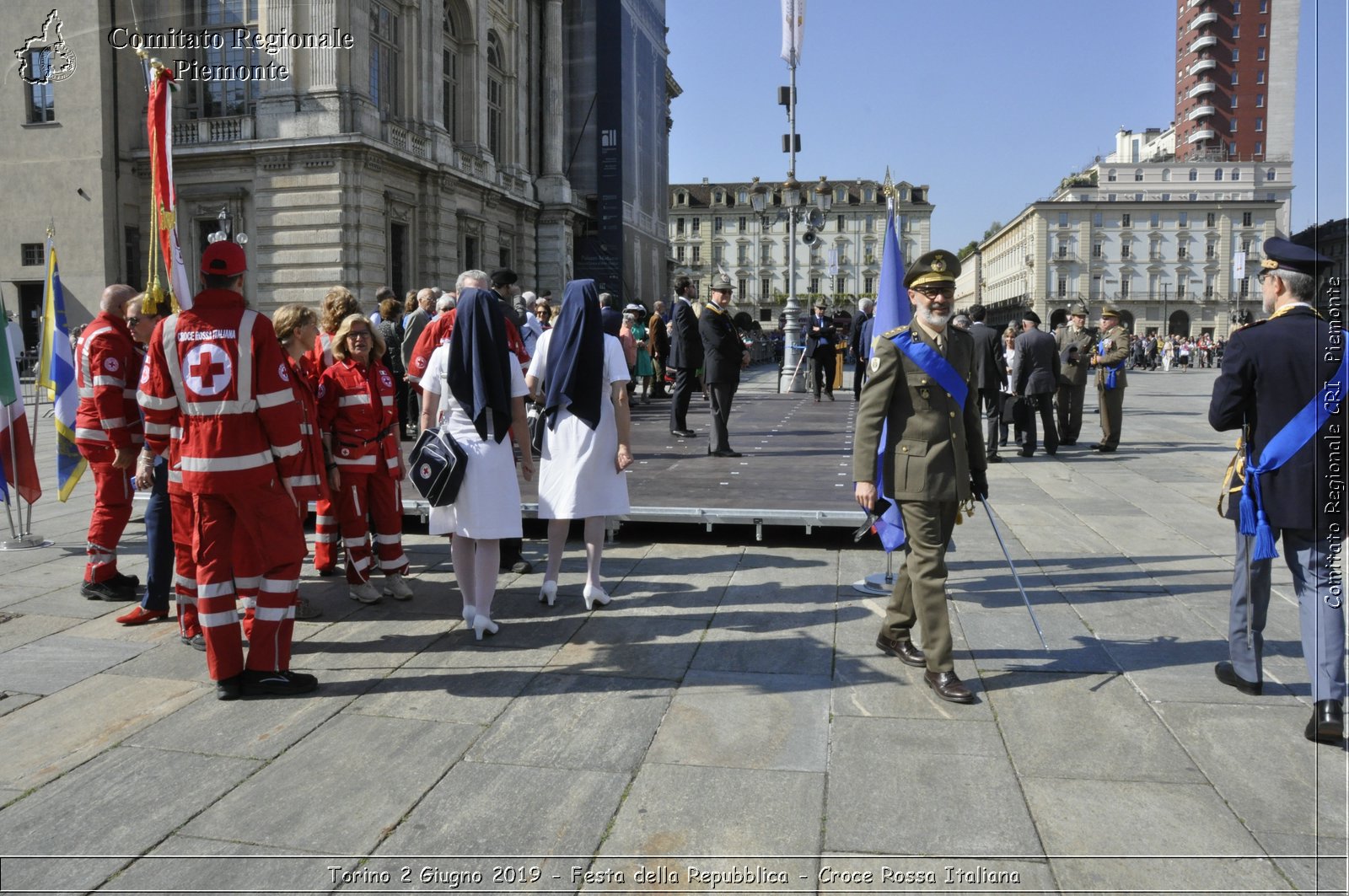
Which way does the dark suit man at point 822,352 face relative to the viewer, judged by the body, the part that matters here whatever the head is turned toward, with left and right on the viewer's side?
facing the viewer

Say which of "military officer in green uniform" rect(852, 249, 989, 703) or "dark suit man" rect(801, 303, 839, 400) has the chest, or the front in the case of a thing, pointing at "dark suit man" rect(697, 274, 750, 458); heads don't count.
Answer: "dark suit man" rect(801, 303, 839, 400)

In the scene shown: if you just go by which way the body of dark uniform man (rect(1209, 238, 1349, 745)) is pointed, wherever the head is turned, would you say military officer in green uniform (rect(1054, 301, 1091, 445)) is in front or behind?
in front

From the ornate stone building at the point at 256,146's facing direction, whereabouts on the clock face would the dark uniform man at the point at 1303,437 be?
The dark uniform man is roughly at 1 o'clock from the ornate stone building.

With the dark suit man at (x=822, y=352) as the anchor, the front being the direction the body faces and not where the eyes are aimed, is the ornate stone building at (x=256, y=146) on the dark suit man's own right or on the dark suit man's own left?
on the dark suit man's own right

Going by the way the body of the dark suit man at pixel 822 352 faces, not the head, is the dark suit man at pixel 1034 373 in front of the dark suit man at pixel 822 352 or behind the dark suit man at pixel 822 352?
in front

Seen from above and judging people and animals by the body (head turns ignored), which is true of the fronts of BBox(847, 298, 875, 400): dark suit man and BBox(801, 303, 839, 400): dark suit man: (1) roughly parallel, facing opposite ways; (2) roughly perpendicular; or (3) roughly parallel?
roughly perpendicular

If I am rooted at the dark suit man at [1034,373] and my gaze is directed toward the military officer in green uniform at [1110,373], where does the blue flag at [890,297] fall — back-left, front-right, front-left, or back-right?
back-right

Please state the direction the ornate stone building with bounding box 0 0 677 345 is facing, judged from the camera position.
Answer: facing the viewer and to the right of the viewer
